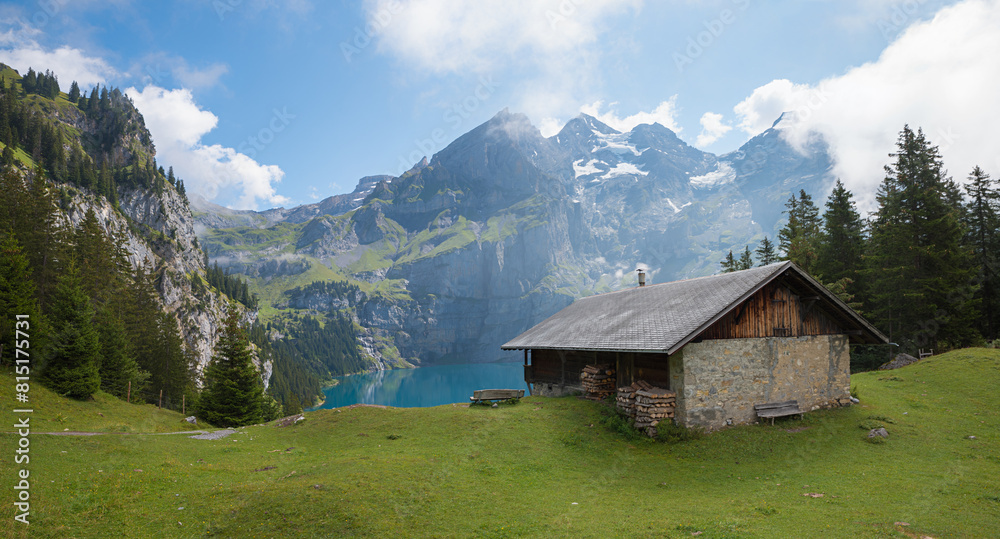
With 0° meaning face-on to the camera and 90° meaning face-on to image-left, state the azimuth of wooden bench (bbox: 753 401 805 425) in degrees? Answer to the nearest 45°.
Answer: approximately 0°

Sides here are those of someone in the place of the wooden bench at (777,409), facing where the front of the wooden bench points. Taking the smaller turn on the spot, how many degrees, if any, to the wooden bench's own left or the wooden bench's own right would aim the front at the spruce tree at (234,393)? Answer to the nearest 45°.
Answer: approximately 90° to the wooden bench's own right

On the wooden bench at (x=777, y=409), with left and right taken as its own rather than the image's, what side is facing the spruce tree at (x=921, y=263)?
back

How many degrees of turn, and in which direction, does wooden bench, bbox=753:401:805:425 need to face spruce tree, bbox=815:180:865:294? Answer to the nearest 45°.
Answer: approximately 180°

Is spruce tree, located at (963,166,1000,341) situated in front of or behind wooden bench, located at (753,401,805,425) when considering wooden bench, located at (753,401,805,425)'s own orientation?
behind

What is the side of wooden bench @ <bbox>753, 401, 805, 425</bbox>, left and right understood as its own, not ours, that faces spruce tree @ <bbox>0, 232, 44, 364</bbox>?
right
